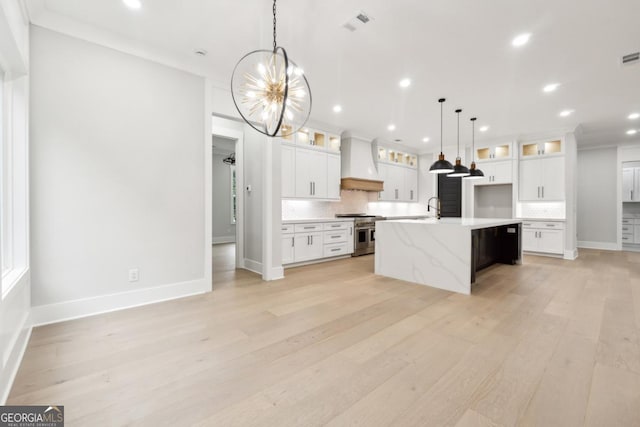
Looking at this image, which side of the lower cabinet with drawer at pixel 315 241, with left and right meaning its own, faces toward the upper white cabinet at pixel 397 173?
left

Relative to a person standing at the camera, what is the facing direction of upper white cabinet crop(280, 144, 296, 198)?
facing the viewer and to the right of the viewer

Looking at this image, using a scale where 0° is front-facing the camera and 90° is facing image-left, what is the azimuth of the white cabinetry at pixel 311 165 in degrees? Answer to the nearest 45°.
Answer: approximately 315°

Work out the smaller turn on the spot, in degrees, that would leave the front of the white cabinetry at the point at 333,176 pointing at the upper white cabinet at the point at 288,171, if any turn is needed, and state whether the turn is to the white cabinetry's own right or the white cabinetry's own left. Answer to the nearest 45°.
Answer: approximately 90° to the white cabinetry's own right

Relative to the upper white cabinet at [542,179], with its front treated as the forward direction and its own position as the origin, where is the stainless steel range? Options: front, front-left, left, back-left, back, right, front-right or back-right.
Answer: front-right

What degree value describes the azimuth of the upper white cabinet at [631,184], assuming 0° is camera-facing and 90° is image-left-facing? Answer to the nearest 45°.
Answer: approximately 0°

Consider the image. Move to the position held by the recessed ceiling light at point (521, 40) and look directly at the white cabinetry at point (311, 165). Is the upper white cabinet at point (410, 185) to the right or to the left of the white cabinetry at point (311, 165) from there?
right

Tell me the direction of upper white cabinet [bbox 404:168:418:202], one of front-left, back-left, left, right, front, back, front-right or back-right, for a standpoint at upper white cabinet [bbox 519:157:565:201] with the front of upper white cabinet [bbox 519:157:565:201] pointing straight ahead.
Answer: right

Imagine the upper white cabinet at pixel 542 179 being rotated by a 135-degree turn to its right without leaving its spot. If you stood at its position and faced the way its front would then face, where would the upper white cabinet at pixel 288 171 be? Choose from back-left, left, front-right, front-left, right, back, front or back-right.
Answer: left

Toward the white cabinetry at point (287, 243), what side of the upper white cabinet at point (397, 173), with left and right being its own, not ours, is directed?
right

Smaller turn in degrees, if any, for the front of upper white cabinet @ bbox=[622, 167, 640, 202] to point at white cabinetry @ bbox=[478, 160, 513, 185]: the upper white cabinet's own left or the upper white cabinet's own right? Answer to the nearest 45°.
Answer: approximately 45° to the upper white cabinet's own right

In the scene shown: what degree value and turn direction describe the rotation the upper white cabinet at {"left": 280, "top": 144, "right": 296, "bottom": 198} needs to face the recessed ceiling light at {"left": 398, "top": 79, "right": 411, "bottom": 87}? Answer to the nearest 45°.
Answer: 0° — it already faces it

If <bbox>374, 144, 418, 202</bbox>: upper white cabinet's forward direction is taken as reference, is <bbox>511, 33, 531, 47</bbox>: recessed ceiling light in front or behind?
in front
